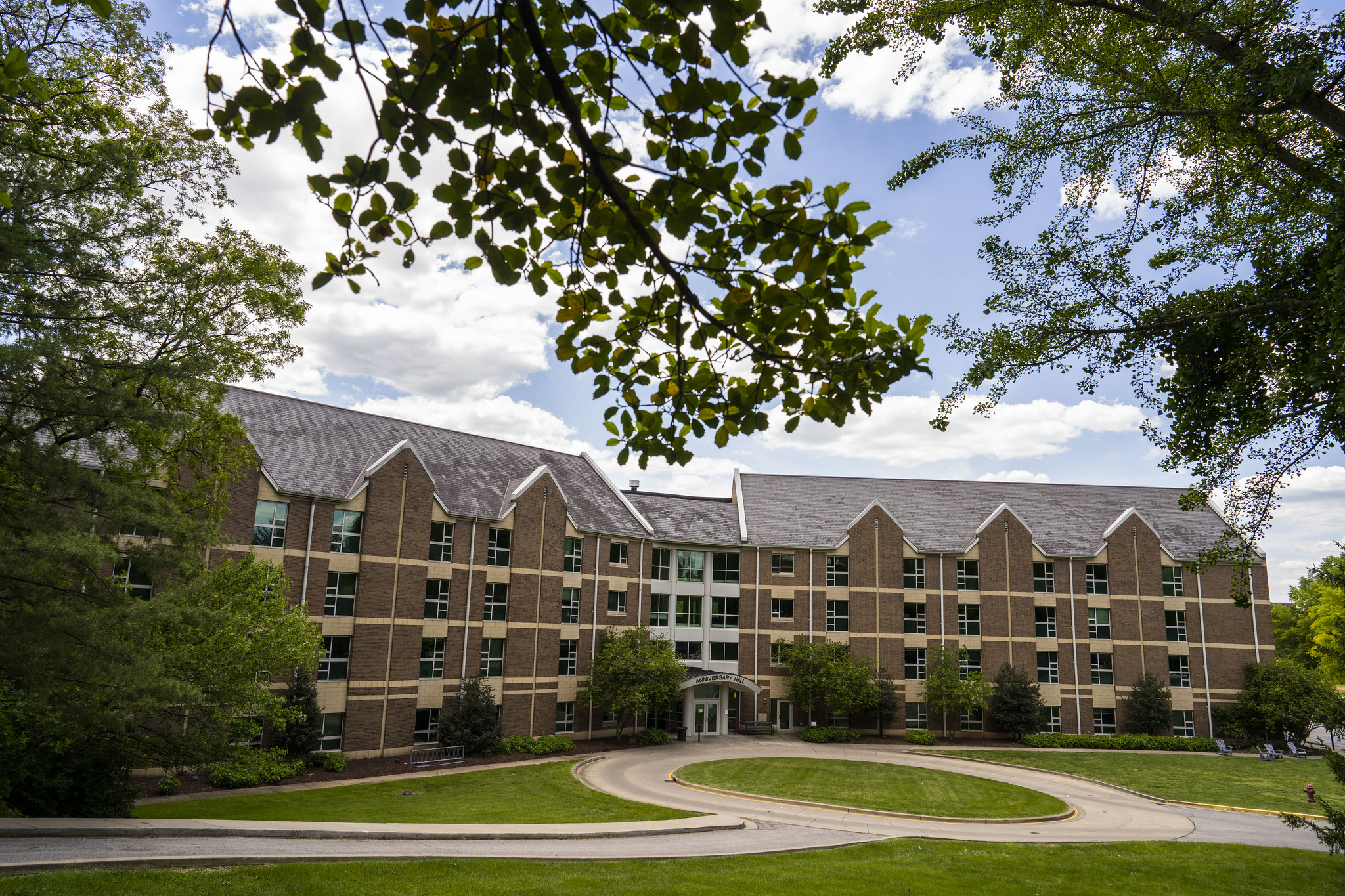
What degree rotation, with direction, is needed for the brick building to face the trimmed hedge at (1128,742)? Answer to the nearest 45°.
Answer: approximately 90° to its left

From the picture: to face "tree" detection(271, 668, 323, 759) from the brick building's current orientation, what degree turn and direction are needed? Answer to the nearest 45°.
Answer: approximately 45° to its right

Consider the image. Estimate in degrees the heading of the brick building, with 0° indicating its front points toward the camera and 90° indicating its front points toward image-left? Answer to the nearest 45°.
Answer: approximately 0°
